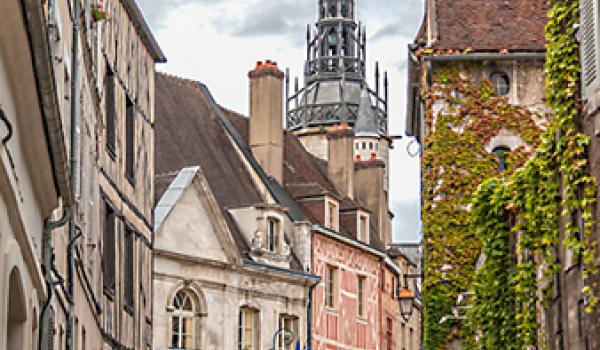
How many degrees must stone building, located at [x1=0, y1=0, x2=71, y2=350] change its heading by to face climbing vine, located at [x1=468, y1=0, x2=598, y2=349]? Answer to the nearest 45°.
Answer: approximately 45° to its left

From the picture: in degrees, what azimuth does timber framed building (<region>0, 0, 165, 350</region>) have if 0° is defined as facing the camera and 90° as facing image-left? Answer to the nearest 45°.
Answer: approximately 270°

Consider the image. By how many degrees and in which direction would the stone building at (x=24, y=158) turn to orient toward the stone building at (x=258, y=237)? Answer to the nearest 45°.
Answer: approximately 90° to its left

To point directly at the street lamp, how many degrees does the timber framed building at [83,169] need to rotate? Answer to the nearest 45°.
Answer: approximately 45° to its left

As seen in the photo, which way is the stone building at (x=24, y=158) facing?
to the viewer's right

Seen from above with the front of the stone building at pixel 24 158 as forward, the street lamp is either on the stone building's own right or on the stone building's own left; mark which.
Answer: on the stone building's own left

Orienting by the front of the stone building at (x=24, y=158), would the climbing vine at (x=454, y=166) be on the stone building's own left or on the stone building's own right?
on the stone building's own left
